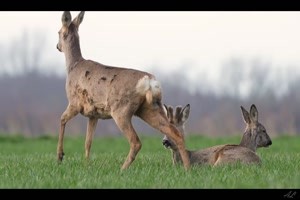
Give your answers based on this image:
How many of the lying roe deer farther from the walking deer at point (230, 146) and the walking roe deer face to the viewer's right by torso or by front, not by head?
1

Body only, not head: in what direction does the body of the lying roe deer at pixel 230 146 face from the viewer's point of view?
to the viewer's right

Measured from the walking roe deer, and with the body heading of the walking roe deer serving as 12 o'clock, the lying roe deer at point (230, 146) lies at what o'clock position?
The lying roe deer is roughly at 4 o'clock from the walking roe deer.

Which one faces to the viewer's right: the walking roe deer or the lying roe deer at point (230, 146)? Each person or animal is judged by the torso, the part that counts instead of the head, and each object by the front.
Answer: the lying roe deer

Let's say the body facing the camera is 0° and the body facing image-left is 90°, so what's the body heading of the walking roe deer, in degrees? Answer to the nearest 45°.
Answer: approximately 135°
